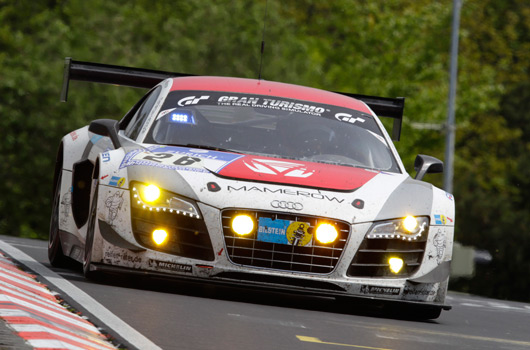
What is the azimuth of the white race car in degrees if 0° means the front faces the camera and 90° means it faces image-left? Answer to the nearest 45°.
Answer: approximately 0°
